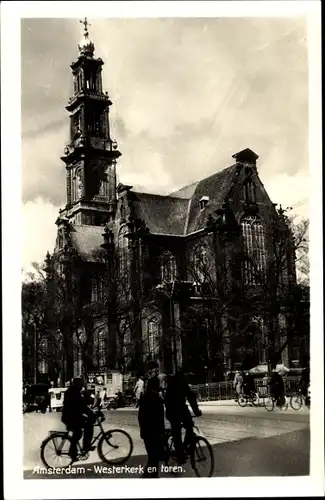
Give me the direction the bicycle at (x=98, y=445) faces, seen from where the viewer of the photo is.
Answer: facing to the right of the viewer

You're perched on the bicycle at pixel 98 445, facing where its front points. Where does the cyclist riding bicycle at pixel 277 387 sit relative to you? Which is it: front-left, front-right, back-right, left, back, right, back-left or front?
front

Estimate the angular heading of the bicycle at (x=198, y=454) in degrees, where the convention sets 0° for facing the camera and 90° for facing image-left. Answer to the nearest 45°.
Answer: approximately 315°

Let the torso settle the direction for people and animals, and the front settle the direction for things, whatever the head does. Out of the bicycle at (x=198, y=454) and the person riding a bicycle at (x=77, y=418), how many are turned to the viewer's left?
0

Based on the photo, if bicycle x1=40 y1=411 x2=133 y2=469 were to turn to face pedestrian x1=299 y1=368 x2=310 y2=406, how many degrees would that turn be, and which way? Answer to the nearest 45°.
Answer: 0° — it already faces them

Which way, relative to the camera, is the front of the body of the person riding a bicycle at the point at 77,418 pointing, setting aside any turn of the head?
to the viewer's right
